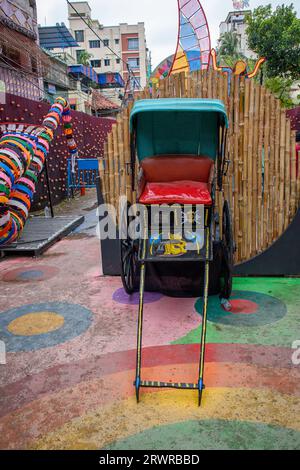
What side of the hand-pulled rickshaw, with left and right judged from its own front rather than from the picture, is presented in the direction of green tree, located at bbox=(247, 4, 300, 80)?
back

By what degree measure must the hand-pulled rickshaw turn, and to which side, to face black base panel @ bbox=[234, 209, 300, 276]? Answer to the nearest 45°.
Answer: approximately 135° to its left

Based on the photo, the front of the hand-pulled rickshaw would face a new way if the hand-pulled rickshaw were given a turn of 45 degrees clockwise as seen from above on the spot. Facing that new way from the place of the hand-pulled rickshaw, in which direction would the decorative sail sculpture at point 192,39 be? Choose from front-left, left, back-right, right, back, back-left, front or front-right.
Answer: back-right

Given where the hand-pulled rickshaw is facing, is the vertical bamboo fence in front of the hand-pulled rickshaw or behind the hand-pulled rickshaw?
behind

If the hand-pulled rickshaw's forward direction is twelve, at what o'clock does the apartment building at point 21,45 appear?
The apartment building is roughly at 5 o'clock from the hand-pulled rickshaw.

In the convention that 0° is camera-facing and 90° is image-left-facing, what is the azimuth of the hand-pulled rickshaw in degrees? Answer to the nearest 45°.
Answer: approximately 0°

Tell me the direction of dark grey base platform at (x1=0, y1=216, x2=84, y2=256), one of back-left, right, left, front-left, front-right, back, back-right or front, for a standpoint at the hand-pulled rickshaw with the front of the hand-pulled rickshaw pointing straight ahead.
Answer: back-right
